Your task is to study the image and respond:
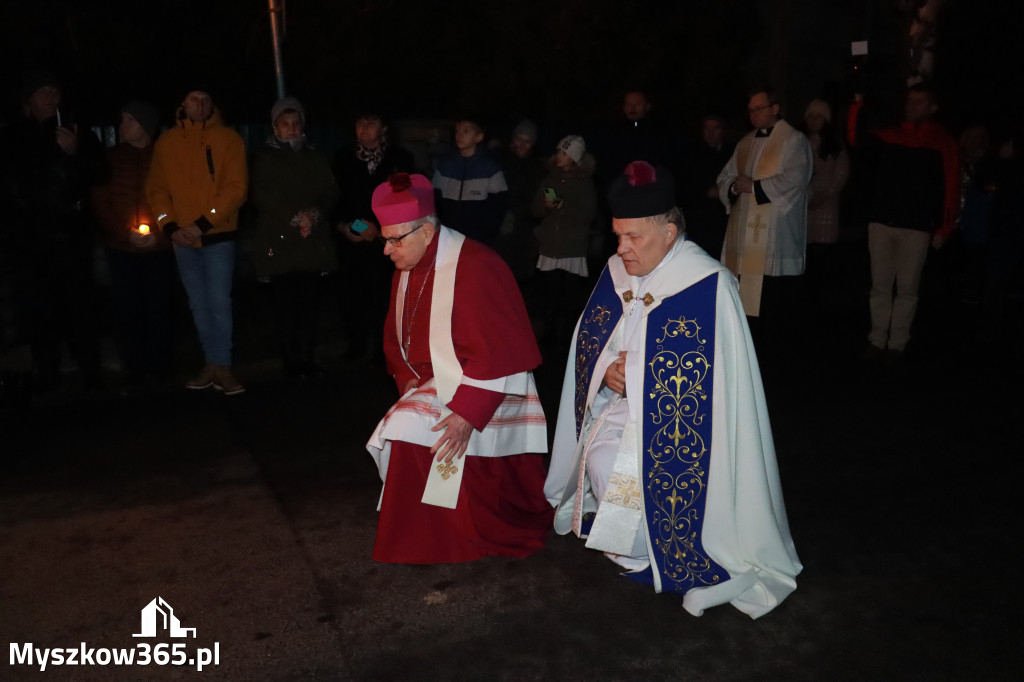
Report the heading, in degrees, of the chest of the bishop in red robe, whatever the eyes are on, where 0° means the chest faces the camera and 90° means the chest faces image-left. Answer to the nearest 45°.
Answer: approximately 45°

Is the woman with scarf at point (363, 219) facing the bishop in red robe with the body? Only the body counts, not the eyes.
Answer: yes

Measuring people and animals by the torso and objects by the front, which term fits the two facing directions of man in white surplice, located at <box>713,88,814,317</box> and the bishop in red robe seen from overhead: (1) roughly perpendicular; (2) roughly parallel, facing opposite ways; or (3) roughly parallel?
roughly parallel

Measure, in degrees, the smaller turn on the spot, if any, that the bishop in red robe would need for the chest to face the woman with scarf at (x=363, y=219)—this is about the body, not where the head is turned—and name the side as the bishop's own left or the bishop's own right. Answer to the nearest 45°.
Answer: approximately 135° to the bishop's own right

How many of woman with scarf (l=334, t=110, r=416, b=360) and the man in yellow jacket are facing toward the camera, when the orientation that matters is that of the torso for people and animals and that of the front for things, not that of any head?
2

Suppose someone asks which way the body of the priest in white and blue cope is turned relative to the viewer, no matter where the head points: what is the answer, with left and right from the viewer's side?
facing the viewer and to the left of the viewer

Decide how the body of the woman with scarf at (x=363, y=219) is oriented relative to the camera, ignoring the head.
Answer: toward the camera

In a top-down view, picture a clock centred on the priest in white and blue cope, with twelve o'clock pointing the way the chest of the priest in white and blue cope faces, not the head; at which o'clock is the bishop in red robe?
The bishop in red robe is roughly at 2 o'clock from the priest in white and blue cope.

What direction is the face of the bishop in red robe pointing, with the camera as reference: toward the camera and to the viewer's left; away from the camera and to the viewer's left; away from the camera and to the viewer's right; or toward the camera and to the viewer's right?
toward the camera and to the viewer's left

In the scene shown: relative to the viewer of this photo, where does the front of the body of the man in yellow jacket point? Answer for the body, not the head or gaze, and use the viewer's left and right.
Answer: facing the viewer

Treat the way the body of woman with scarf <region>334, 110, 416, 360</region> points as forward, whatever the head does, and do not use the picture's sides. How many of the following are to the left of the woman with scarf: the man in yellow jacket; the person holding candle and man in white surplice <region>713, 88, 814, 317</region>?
1

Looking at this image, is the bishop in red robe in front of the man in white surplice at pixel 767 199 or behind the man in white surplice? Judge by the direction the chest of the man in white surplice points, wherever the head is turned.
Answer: in front

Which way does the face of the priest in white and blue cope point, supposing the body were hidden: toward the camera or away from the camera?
toward the camera

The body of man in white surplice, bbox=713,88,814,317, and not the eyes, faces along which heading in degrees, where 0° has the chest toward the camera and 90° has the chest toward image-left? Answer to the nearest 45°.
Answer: approximately 45°

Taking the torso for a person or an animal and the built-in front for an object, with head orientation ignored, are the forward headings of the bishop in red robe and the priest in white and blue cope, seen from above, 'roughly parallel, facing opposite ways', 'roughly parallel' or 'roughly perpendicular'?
roughly parallel

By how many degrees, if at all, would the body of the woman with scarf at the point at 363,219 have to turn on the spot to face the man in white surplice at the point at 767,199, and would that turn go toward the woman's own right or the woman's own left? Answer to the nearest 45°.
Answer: approximately 90° to the woman's own left
